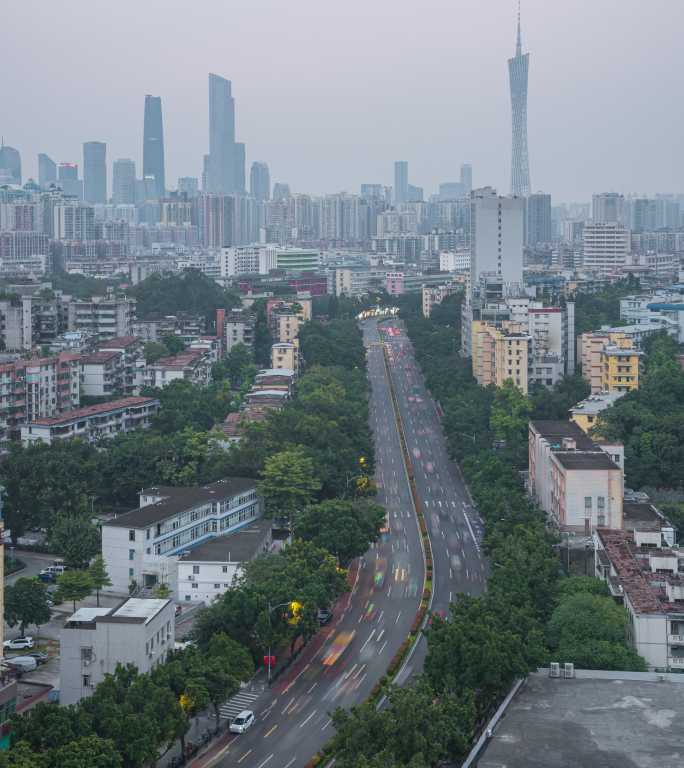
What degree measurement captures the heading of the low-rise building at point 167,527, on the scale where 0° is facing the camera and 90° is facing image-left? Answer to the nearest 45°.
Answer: approximately 315°

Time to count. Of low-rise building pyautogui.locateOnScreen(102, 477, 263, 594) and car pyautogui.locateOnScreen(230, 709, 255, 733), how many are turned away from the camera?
0

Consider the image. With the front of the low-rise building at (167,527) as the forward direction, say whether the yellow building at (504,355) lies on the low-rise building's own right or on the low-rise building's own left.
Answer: on the low-rise building's own left

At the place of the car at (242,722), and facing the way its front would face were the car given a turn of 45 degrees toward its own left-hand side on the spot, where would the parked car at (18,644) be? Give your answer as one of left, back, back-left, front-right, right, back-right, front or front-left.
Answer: back-right

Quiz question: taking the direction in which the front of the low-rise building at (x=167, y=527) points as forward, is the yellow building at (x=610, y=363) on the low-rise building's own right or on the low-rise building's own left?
on the low-rise building's own left

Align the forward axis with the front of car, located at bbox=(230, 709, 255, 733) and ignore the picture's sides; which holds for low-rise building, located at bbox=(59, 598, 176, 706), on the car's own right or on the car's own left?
on the car's own right

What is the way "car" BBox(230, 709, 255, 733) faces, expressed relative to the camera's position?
facing the viewer and to the left of the viewer

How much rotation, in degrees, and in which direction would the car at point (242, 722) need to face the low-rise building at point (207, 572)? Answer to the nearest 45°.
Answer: approximately 135° to its right

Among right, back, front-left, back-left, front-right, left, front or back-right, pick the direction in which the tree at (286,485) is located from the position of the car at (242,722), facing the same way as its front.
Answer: back-right

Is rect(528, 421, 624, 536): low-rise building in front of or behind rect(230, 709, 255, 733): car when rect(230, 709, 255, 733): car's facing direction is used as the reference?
behind

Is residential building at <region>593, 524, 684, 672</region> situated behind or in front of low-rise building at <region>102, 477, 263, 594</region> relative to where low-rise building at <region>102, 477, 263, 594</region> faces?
in front
